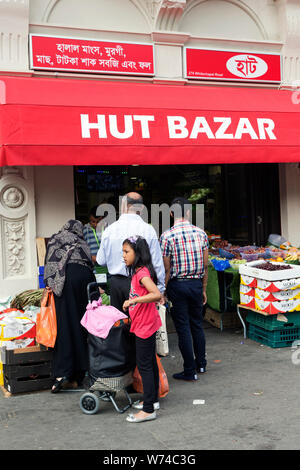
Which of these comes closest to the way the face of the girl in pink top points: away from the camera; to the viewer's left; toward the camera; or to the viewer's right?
to the viewer's left

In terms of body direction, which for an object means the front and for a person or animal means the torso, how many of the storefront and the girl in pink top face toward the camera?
1

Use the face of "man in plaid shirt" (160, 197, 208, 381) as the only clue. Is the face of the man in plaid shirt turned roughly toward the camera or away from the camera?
away from the camera

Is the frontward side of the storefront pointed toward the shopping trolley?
yes

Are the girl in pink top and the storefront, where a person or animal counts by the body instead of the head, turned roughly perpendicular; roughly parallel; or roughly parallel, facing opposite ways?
roughly perpendicular

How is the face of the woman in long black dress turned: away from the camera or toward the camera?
away from the camera

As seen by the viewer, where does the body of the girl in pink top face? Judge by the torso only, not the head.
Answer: to the viewer's left
